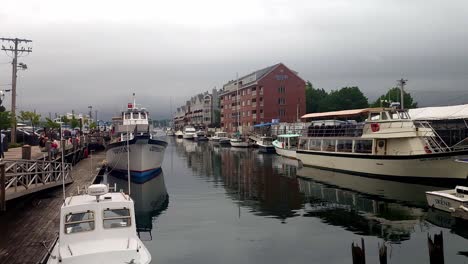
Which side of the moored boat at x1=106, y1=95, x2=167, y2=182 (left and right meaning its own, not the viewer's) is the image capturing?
front

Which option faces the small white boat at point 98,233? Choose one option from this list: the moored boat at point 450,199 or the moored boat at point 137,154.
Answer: the moored boat at point 137,154

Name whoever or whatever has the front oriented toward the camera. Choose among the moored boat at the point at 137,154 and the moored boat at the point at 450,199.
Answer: the moored boat at the point at 137,154

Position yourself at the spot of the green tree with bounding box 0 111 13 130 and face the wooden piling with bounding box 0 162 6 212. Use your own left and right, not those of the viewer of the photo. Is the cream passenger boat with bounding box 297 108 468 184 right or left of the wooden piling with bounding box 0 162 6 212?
left

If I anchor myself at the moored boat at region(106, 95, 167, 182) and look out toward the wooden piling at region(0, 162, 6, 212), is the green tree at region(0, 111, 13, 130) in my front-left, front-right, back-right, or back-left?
back-right

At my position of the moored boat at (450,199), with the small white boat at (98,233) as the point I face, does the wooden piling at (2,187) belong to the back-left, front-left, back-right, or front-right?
front-right

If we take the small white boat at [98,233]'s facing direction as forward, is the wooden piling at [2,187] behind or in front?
behind

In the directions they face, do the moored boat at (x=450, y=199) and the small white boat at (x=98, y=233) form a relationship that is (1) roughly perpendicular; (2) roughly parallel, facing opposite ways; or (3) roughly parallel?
roughly perpendicular

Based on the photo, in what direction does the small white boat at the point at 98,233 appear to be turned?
toward the camera
